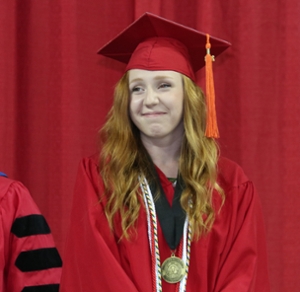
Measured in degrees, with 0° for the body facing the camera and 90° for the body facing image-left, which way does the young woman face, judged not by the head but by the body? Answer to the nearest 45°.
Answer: approximately 0°
